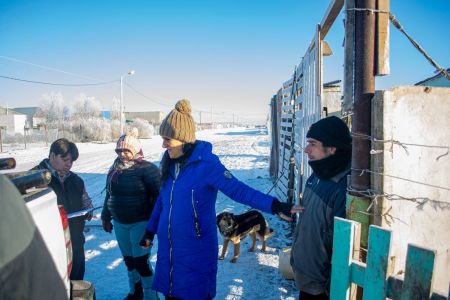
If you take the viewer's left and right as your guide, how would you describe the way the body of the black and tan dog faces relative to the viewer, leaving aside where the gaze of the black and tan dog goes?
facing the viewer and to the left of the viewer

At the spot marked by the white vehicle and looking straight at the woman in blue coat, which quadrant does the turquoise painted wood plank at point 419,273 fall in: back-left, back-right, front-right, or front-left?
front-right

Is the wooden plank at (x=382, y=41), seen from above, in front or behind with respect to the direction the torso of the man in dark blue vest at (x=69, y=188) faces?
in front

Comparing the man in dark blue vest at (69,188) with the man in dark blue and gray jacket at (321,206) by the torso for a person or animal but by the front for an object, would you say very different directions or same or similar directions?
very different directions

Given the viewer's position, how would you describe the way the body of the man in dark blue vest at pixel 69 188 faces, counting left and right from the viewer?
facing the viewer and to the right of the viewer

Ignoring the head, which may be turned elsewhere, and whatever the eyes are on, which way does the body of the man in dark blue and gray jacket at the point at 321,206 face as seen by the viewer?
to the viewer's left

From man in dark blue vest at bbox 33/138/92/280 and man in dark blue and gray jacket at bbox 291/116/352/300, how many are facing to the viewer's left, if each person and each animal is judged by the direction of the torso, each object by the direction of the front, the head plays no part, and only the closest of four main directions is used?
1

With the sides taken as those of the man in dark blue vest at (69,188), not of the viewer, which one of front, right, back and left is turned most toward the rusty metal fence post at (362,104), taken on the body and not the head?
front

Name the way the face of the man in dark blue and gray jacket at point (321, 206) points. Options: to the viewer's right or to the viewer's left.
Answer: to the viewer's left

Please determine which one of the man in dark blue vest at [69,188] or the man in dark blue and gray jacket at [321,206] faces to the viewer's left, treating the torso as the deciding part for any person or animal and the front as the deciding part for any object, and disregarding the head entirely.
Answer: the man in dark blue and gray jacket at [321,206]
